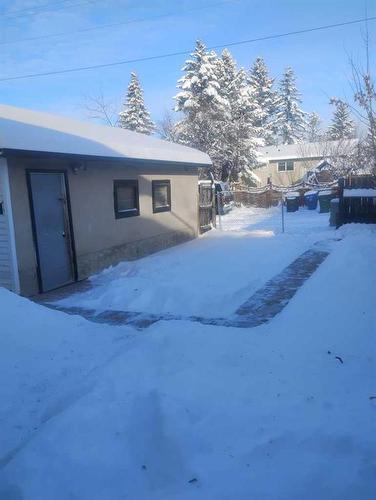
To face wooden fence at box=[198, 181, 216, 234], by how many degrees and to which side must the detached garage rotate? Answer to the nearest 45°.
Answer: approximately 90° to its left

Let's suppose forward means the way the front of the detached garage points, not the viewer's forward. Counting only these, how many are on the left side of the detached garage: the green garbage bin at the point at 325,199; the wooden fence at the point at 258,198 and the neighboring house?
3

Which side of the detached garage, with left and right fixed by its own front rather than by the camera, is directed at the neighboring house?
left

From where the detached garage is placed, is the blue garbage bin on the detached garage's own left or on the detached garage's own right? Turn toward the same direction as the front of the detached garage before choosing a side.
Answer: on the detached garage's own left

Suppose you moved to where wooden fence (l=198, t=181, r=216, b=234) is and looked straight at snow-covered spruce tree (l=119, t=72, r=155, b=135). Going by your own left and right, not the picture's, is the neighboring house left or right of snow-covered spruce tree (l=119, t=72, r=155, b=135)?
right

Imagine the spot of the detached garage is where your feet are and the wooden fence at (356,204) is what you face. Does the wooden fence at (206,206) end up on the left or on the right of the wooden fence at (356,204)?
left

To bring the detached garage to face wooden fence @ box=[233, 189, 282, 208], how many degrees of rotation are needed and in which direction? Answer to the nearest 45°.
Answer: approximately 90° to its left

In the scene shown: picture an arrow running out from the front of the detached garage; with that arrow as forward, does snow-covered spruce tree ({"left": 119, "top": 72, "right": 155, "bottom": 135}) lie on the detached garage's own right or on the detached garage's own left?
on the detached garage's own left

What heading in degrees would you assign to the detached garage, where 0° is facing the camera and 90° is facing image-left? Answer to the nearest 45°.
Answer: approximately 315°

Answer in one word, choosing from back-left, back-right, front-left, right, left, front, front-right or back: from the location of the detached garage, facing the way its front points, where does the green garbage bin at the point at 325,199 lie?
left

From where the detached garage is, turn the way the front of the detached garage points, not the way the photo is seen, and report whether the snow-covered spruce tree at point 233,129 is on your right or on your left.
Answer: on your left

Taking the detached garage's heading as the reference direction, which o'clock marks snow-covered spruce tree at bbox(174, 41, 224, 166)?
The snow-covered spruce tree is roughly at 8 o'clock from the detached garage.

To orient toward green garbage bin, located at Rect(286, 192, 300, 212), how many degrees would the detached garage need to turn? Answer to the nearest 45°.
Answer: approximately 90° to its left
